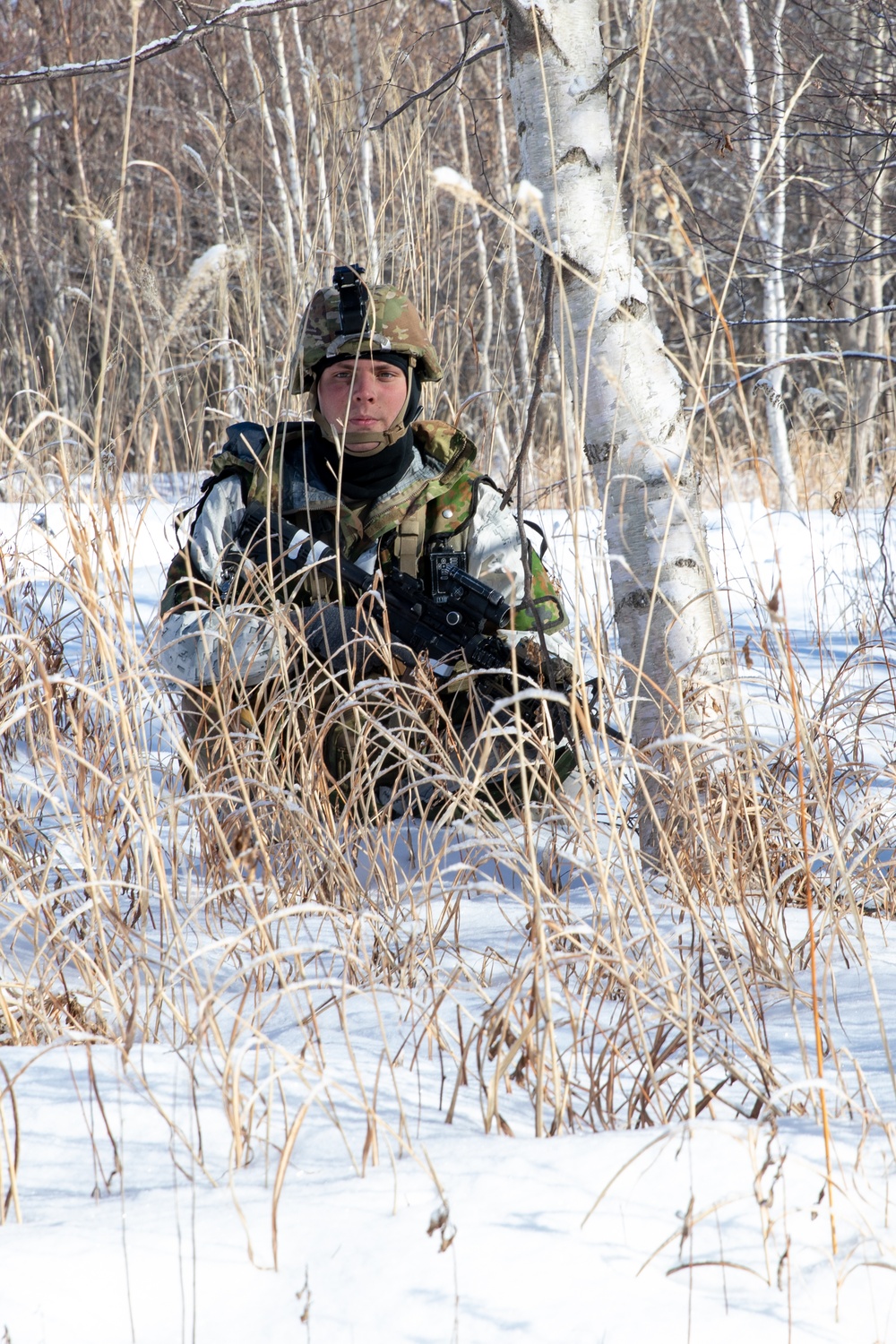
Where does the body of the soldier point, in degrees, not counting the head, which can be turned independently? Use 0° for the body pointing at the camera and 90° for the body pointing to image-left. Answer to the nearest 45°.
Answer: approximately 0°
